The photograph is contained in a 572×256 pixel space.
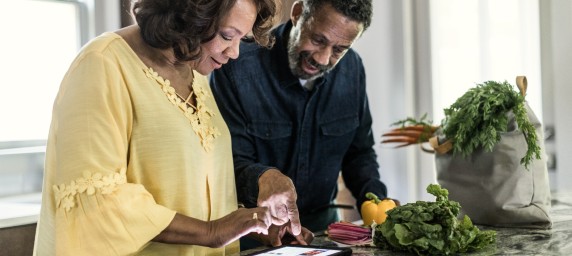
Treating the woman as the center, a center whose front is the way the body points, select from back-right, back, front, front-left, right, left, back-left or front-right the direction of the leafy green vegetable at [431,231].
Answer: front-left

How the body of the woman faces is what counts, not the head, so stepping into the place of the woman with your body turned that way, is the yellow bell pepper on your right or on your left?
on your left

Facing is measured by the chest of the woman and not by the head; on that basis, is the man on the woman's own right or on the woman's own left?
on the woman's own left

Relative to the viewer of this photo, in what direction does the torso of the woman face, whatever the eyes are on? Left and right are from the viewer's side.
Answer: facing the viewer and to the right of the viewer

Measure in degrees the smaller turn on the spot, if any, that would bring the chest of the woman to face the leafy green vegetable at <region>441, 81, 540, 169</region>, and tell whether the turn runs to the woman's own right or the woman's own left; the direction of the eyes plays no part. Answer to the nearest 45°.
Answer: approximately 45° to the woman's own left

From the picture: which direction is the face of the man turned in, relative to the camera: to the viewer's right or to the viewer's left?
to the viewer's left
